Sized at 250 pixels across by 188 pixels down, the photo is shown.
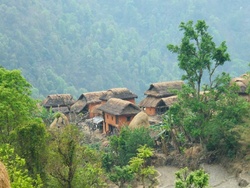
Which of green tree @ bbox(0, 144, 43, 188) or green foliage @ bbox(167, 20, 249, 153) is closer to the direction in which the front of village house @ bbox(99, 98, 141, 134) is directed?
the green tree

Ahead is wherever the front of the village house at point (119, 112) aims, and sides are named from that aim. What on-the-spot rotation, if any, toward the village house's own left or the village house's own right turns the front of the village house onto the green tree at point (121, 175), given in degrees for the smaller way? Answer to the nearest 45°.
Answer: approximately 45° to the village house's own left

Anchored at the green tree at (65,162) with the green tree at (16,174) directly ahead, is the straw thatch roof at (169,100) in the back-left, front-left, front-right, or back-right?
back-right

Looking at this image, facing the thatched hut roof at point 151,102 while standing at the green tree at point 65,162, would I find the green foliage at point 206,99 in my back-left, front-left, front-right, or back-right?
front-right

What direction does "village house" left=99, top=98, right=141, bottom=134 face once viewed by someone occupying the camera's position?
facing the viewer and to the left of the viewer

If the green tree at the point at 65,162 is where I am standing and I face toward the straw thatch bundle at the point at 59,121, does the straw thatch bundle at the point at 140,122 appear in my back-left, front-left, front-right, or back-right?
front-right

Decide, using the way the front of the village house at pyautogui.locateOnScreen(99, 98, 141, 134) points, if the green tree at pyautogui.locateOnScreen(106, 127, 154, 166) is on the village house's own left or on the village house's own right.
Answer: on the village house's own left

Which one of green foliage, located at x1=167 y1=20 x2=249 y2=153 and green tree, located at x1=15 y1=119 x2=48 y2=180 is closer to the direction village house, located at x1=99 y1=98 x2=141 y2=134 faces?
the green tree

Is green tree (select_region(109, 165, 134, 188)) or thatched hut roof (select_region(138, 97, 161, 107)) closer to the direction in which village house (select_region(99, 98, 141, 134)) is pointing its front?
the green tree

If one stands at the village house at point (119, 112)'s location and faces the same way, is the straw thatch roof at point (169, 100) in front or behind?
behind

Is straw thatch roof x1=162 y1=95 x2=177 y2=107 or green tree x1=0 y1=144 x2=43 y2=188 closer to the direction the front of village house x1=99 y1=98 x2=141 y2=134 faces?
the green tree

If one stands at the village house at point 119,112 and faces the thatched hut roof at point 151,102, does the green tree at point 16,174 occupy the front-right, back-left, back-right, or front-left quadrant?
back-right

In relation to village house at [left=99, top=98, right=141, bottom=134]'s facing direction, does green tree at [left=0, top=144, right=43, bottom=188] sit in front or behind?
in front
